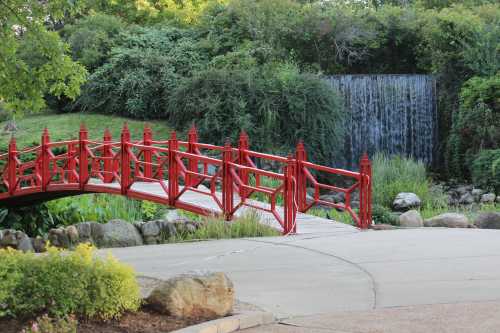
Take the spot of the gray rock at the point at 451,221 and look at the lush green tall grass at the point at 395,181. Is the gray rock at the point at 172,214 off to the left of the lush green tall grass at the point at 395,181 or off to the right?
left

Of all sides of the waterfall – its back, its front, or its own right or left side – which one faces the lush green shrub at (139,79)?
right

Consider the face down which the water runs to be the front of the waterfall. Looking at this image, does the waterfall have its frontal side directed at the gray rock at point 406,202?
yes

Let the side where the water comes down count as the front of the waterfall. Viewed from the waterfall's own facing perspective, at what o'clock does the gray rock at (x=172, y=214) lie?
The gray rock is roughly at 1 o'clock from the waterfall.

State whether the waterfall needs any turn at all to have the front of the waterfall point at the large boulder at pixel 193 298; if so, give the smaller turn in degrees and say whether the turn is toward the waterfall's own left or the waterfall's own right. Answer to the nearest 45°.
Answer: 0° — it already faces it

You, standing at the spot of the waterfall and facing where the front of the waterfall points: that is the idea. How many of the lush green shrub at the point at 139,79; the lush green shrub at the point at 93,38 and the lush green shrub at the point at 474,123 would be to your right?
2

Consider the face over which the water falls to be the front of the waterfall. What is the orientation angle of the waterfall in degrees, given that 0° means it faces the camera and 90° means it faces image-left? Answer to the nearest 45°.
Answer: approximately 0°

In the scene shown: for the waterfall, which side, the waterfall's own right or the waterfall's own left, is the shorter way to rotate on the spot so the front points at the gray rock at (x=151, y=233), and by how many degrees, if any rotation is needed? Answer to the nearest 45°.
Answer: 0° — it already faces it

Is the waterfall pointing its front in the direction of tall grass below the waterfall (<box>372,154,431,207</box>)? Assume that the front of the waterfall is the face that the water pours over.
yes
